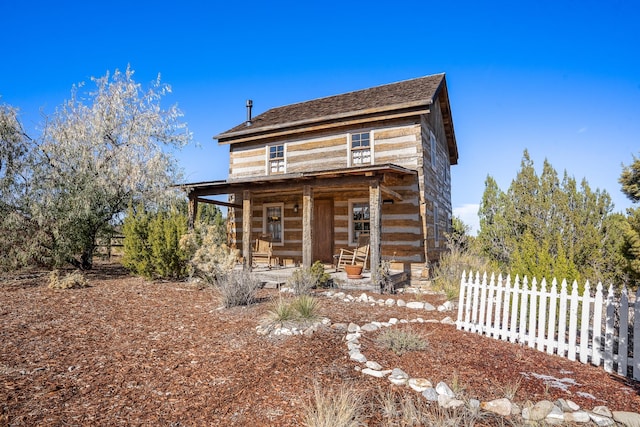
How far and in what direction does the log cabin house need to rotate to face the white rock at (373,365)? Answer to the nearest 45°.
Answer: approximately 45° to its left

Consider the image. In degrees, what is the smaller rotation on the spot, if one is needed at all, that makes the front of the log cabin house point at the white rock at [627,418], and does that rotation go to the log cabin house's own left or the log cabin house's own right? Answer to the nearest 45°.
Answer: approximately 45° to the log cabin house's own left

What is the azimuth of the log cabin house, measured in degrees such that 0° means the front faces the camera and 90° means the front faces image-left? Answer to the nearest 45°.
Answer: approximately 45°

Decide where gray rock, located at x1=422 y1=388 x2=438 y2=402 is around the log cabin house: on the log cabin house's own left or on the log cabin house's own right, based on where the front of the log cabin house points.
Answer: on the log cabin house's own left

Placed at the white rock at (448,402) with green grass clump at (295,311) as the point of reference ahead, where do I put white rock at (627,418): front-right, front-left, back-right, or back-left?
back-right
